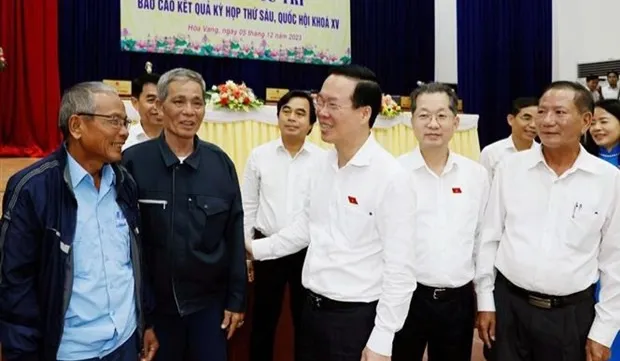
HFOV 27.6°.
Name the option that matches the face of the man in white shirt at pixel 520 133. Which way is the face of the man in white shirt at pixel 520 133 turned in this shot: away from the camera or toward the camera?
toward the camera

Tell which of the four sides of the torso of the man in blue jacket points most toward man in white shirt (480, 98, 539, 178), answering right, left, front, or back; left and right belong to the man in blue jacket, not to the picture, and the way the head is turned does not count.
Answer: left

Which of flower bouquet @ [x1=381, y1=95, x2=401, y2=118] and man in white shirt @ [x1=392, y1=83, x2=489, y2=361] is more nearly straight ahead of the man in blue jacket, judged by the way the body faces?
the man in white shirt

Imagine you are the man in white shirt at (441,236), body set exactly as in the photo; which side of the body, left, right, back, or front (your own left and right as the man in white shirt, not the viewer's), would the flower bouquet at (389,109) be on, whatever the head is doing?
back

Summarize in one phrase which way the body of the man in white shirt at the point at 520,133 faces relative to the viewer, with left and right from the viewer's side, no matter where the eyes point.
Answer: facing the viewer and to the right of the viewer

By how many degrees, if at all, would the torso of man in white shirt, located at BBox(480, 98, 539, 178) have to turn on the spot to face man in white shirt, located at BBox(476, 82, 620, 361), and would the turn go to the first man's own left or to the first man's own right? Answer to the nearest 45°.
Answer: approximately 45° to the first man's own right

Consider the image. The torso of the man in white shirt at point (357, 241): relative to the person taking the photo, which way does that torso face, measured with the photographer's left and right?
facing the viewer and to the left of the viewer

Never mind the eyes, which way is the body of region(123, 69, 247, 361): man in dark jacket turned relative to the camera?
toward the camera

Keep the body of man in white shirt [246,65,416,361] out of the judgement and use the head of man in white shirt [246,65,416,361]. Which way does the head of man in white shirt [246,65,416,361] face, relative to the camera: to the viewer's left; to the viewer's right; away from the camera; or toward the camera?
to the viewer's left

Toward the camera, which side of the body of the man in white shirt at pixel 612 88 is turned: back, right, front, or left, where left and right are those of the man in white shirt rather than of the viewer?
front

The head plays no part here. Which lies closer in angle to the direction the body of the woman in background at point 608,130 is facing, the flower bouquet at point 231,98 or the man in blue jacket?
the man in blue jacket

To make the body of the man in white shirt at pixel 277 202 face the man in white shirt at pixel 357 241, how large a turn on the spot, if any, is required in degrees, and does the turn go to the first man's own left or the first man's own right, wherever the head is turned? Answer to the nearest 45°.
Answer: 0° — they already face them

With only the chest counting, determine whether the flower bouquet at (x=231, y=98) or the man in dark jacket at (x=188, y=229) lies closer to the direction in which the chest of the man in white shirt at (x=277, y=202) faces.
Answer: the man in dark jacket

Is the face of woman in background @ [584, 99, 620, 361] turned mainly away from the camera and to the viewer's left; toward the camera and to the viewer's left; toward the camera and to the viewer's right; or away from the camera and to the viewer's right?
toward the camera and to the viewer's left

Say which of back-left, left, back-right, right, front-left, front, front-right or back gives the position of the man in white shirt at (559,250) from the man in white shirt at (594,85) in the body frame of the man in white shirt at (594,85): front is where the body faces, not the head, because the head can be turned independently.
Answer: front-left

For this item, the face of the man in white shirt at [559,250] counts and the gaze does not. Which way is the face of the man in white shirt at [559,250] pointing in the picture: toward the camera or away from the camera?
toward the camera

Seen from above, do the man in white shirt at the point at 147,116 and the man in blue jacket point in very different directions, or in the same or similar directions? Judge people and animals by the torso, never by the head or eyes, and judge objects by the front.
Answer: same or similar directions
